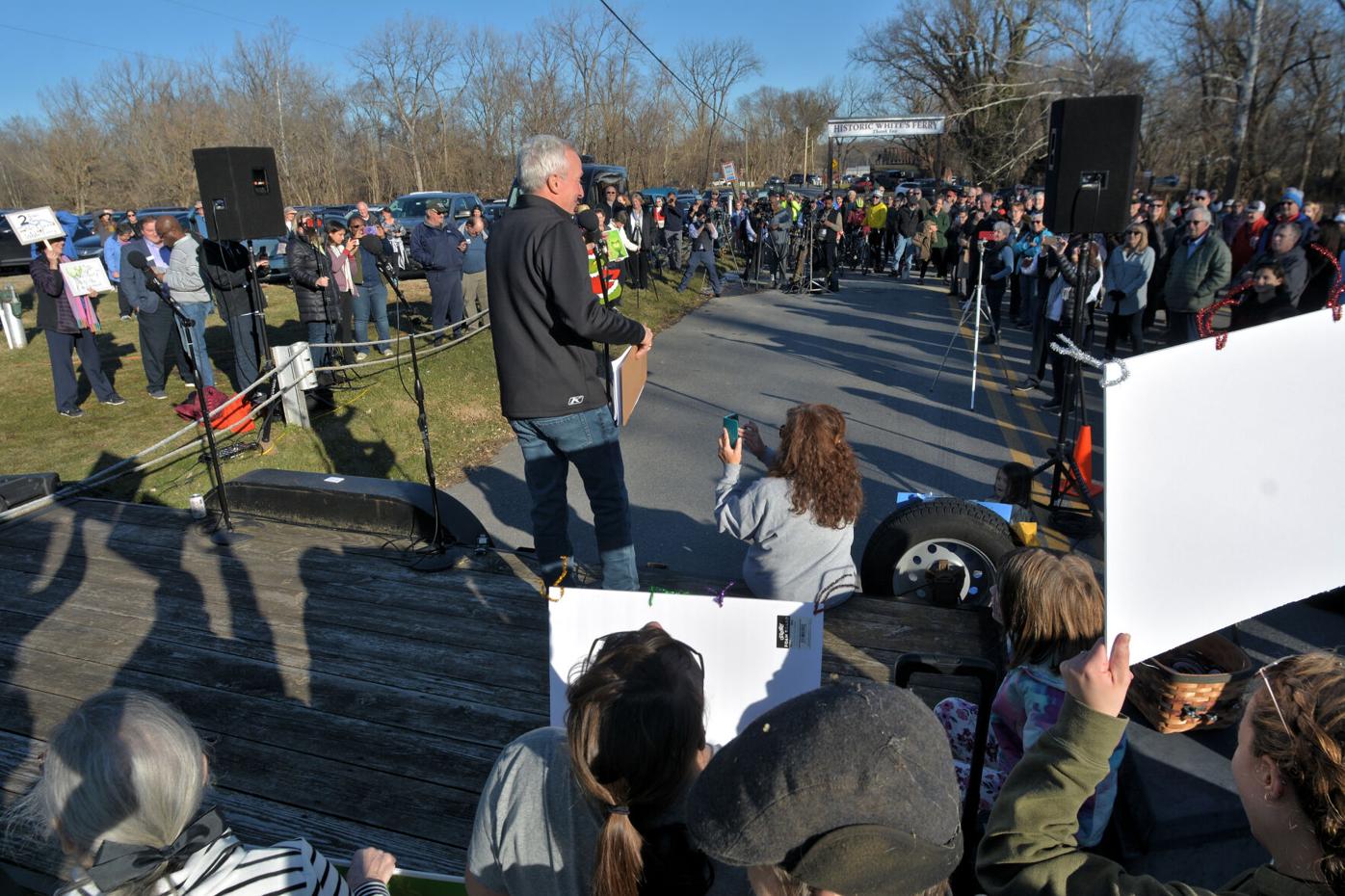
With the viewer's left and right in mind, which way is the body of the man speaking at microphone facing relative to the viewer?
facing away from the viewer and to the right of the viewer

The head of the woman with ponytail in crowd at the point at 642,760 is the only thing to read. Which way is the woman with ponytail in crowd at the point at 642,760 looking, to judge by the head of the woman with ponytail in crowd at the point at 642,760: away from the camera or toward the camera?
away from the camera

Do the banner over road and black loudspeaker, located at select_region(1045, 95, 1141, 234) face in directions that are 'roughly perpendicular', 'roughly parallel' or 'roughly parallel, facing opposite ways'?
roughly parallel, facing opposite ways

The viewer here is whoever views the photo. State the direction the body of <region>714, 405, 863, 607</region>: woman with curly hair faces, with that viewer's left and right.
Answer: facing away from the viewer and to the left of the viewer

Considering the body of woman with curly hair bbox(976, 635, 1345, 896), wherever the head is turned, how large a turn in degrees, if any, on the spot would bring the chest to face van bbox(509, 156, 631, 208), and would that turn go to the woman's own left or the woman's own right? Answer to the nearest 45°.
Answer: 0° — they already face it

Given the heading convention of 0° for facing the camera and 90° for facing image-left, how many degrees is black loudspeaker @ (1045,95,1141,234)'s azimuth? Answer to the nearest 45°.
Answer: approximately 180°

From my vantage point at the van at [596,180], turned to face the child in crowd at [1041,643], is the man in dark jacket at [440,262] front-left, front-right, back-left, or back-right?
front-right

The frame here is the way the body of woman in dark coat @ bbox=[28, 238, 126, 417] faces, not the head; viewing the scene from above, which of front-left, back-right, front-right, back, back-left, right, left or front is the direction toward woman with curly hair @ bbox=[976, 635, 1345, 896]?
front-right

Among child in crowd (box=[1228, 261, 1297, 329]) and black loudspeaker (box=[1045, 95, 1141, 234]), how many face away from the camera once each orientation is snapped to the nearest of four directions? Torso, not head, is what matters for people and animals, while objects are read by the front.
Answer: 1

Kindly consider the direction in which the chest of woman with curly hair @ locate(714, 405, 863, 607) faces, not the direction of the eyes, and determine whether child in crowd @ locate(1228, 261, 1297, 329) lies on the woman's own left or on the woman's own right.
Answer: on the woman's own right

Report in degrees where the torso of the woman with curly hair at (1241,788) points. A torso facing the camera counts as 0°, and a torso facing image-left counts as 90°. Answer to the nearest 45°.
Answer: approximately 135°

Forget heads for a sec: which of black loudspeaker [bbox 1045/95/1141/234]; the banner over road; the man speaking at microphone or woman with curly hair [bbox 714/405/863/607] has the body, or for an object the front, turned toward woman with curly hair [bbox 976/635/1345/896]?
the banner over road

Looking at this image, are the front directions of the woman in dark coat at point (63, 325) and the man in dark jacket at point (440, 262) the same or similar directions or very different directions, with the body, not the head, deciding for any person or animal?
same or similar directions

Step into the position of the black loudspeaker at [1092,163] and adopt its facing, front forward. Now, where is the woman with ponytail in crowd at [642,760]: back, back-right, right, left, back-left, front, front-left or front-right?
back

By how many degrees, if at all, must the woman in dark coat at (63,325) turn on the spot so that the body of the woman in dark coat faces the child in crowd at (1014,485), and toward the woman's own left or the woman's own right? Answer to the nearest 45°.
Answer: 0° — they already face them

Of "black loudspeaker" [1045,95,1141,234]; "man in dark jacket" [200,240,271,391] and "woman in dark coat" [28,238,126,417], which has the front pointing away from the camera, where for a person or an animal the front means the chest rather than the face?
the black loudspeaker

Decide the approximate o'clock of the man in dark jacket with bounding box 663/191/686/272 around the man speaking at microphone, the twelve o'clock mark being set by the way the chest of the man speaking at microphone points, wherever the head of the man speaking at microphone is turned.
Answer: The man in dark jacket is roughly at 11 o'clock from the man speaking at microphone.

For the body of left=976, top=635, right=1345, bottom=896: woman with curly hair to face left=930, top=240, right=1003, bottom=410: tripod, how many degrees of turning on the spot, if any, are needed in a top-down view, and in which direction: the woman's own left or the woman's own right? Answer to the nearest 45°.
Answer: approximately 45° to the woman's own right

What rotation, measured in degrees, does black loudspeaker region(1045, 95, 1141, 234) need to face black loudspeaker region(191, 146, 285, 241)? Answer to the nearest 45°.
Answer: approximately 90° to its left

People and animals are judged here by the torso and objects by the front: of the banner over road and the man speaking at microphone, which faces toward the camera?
the banner over road
